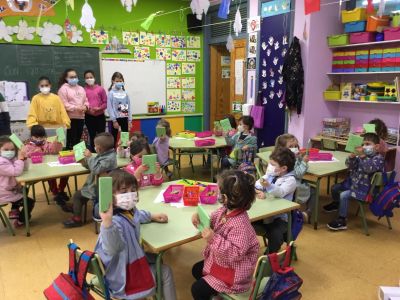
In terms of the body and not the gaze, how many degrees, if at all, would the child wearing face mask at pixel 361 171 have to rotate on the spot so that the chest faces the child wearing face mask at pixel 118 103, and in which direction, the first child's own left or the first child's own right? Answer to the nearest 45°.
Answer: approximately 45° to the first child's own right

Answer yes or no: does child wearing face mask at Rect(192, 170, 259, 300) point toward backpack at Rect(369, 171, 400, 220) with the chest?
no

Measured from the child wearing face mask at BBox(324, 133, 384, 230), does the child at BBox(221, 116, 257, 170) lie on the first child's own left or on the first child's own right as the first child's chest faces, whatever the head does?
on the first child's own right

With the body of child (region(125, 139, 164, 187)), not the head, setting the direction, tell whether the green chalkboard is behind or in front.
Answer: behind

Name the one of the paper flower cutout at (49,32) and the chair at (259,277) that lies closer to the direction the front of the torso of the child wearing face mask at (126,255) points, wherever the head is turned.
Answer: the chair

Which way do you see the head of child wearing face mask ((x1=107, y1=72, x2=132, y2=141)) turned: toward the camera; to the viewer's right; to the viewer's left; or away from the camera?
toward the camera

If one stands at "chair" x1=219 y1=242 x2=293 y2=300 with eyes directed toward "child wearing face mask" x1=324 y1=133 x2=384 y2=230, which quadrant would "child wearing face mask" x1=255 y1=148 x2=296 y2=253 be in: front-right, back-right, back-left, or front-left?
front-left

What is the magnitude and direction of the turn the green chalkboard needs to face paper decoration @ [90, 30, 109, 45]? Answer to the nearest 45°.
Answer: approximately 90° to its left

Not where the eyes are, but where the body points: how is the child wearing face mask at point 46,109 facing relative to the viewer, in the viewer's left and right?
facing the viewer
